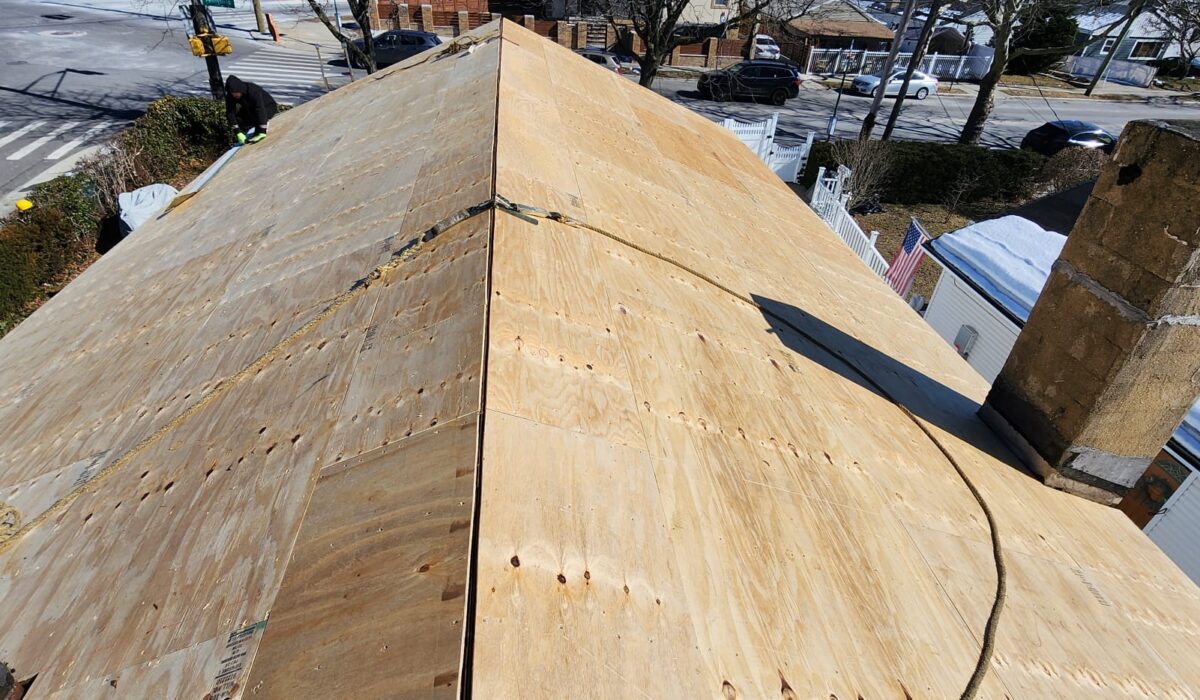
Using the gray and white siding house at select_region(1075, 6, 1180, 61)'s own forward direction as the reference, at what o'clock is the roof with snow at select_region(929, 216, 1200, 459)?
The roof with snow is roughly at 12 o'clock from the gray and white siding house.

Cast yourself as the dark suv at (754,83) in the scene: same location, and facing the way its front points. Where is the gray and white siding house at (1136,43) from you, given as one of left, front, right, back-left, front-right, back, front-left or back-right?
back-right

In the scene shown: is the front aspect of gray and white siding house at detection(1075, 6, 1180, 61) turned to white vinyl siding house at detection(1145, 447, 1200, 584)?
yes

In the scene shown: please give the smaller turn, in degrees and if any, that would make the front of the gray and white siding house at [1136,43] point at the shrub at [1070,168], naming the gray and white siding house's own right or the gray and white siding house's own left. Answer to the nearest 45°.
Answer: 0° — it already faces it

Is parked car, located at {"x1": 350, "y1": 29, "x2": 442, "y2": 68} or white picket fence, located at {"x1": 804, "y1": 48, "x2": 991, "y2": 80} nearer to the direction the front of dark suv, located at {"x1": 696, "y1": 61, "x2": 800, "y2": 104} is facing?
the parked car

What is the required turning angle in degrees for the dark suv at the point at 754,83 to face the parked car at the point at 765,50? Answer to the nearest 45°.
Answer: approximately 90° to its right

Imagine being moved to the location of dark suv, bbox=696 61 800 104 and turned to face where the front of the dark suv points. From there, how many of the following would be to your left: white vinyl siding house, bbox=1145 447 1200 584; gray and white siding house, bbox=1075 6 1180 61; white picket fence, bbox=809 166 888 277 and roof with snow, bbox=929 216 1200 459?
3

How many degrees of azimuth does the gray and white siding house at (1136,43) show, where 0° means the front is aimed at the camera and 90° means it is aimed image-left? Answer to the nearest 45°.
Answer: approximately 0°

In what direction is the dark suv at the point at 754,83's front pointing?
to the viewer's left

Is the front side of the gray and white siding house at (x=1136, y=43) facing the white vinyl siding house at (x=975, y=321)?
yes

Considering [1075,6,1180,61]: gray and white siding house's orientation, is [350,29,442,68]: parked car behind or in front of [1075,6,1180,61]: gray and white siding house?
in front

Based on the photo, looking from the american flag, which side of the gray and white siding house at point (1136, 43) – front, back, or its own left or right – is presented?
front

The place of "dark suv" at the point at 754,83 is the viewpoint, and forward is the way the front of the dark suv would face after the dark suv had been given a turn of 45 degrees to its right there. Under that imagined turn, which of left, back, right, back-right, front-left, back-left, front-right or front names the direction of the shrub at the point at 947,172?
back

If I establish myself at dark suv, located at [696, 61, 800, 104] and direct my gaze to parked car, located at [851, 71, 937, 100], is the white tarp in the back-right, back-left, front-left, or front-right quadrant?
back-right

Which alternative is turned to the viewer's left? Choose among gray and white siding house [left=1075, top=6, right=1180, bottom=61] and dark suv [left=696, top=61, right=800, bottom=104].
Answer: the dark suv
